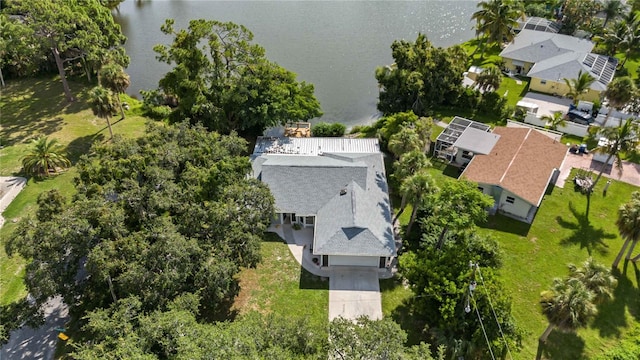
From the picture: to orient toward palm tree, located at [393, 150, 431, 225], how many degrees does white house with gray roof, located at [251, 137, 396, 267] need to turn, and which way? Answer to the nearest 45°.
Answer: approximately 90° to its left

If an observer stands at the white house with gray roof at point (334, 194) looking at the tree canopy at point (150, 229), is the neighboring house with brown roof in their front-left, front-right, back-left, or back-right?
back-left

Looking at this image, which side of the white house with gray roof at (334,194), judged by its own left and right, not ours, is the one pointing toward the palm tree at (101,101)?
right

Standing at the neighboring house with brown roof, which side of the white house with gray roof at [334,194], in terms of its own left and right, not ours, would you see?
left

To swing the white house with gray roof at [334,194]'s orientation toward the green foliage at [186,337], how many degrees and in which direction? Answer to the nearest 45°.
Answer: approximately 45° to its right

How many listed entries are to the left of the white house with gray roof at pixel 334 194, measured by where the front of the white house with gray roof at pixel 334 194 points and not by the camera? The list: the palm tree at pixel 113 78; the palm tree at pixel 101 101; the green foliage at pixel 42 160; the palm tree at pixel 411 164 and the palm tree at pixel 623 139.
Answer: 2

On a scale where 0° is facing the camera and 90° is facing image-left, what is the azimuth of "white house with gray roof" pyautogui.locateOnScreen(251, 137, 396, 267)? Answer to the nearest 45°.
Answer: approximately 0°

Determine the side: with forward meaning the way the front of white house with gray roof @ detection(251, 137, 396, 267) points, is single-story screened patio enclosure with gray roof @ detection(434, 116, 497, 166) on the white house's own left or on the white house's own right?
on the white house's own left

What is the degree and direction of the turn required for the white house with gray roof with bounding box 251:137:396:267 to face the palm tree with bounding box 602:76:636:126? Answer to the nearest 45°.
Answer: approximately 90° to its left

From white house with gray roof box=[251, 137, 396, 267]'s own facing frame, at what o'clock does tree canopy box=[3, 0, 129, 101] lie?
The tree canopy is roughly at 4 o'clock from the white house with gray roof.

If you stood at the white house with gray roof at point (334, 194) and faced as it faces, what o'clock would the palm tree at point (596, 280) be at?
The palm tree is roughly at 10 o'clock from the white house with gray roof.

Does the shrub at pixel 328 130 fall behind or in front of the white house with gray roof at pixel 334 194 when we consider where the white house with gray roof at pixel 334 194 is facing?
behind
